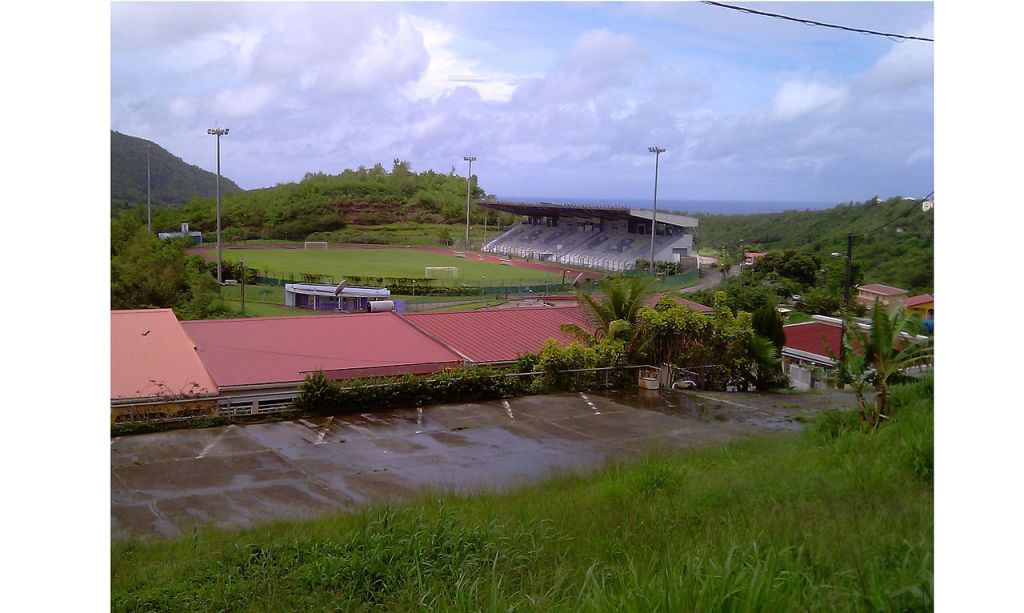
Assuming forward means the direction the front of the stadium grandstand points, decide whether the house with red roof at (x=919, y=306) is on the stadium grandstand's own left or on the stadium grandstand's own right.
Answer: on the stadium grandstand's own left

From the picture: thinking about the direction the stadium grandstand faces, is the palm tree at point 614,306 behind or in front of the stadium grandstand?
in front

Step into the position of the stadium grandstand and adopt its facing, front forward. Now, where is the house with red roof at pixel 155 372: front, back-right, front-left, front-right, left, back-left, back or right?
front-left

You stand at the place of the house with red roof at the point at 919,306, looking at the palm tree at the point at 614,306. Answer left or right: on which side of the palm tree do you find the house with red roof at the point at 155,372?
left

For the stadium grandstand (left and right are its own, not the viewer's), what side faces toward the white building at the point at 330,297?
front

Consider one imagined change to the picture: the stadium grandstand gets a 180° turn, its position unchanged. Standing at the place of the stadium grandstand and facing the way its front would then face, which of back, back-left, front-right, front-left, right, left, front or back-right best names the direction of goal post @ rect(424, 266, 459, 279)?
back

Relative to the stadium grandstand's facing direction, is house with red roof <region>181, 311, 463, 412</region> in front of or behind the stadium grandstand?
in front

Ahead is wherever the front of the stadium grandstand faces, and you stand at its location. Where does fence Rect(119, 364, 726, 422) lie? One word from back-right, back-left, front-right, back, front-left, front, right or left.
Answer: front-left

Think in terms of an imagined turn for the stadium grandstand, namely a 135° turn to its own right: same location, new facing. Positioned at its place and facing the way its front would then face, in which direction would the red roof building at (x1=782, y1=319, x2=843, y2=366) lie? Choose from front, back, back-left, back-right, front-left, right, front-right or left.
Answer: back
